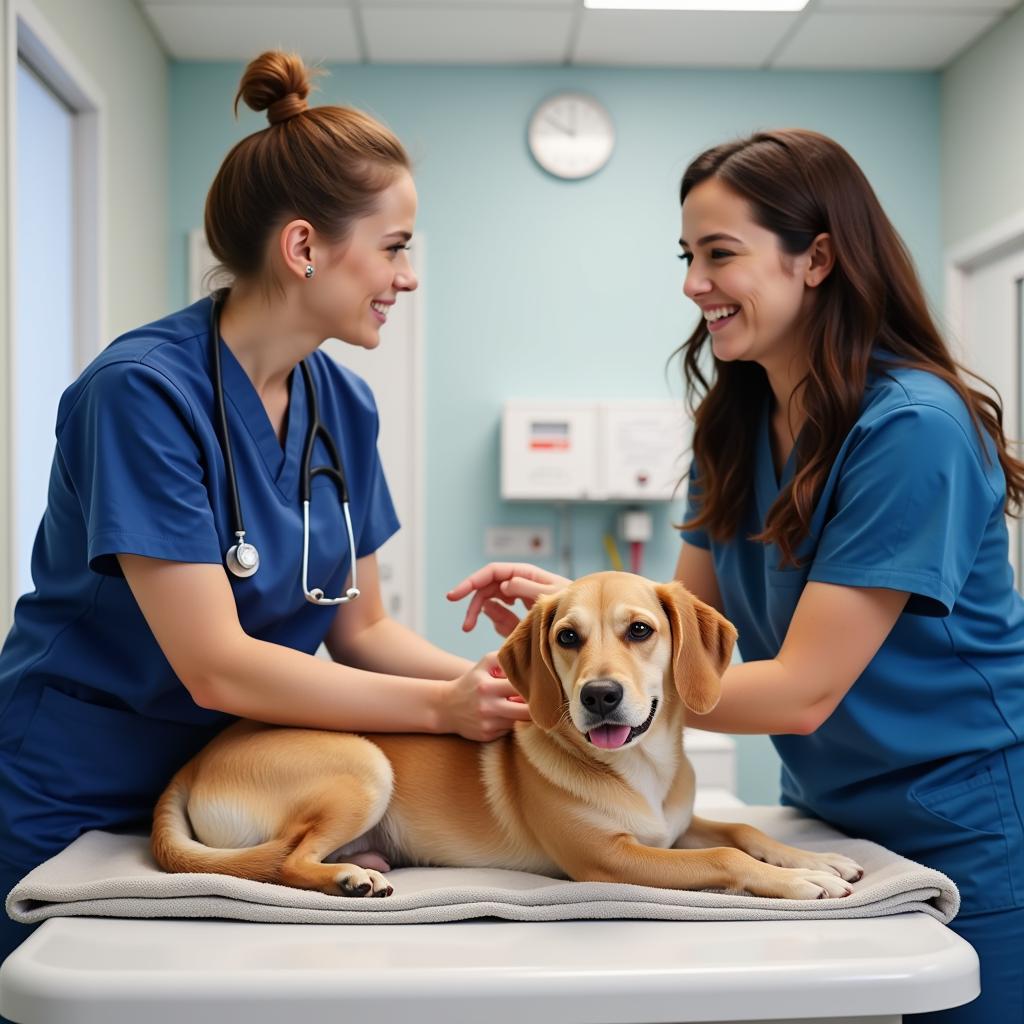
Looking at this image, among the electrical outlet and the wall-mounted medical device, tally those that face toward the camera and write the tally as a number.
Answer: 2

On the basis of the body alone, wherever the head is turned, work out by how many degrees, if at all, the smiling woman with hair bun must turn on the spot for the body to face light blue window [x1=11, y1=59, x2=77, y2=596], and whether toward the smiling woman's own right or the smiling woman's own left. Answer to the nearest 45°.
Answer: approximately 135° to the smiling woman's own left

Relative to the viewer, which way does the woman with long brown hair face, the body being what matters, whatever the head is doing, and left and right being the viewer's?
facing the viewer and to the left of the viewer

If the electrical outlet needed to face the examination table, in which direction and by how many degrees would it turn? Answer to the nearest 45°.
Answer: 0° — it already faces it

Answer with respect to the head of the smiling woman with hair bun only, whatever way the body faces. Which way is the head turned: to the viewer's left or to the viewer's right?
to the viewer's right

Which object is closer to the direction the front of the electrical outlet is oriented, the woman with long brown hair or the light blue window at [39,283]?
the woman with long brown hair

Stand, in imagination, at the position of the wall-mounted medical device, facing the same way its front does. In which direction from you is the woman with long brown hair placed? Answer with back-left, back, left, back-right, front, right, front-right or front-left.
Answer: front

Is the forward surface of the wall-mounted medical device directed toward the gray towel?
yes

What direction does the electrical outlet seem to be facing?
toward the camera

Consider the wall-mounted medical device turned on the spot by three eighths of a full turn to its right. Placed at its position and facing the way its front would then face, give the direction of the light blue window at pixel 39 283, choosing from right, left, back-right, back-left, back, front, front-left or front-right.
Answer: left

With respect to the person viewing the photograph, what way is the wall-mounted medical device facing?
facing the viewer
